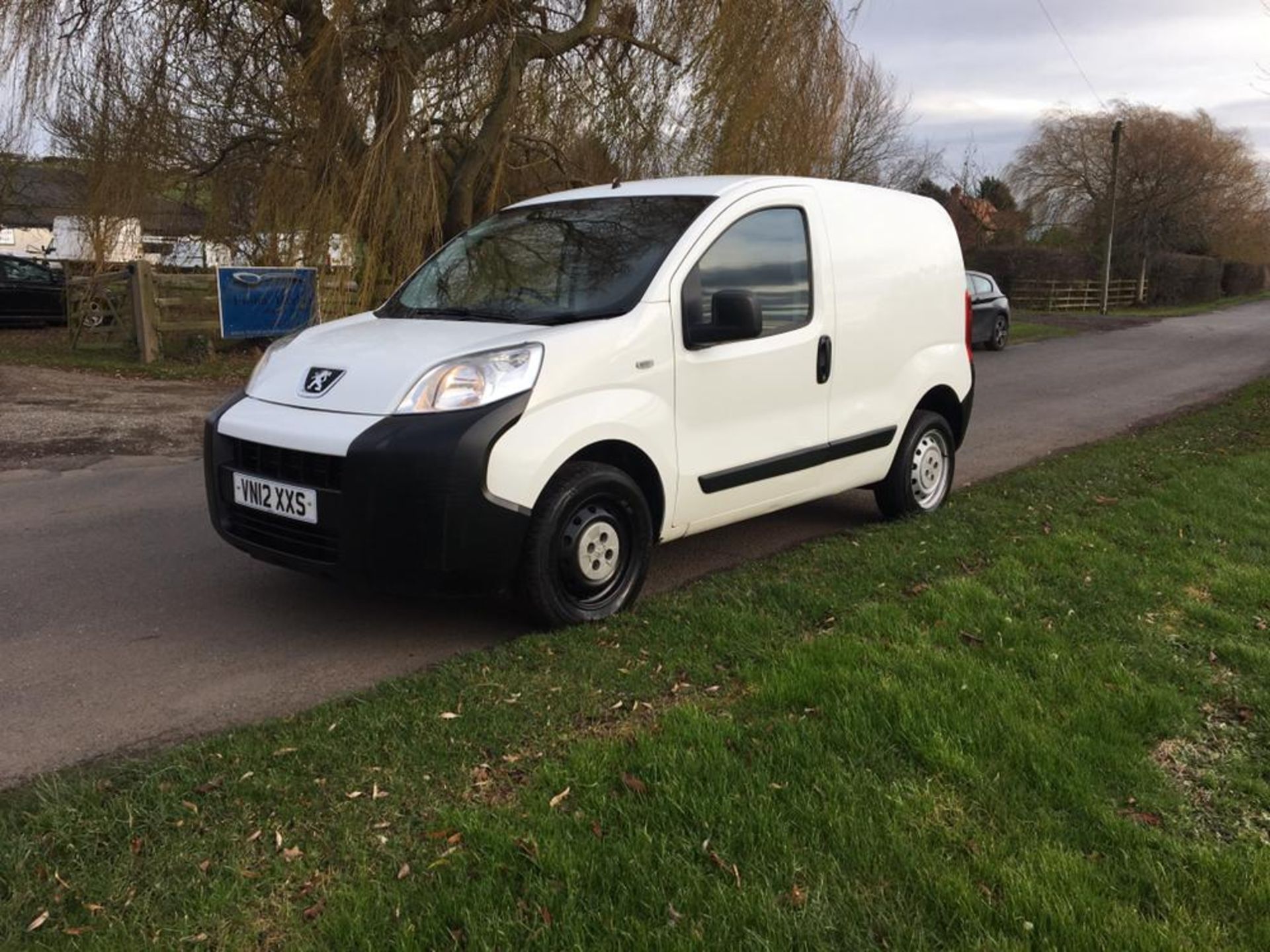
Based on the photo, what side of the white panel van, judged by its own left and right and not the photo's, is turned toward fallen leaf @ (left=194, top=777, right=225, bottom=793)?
front

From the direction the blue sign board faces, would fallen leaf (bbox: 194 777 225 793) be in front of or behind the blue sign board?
in front

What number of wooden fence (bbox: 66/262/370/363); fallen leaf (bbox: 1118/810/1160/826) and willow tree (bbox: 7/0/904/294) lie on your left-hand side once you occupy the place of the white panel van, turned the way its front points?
1

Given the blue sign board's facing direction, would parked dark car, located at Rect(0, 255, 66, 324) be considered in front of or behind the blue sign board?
behind

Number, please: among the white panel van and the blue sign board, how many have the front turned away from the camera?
0

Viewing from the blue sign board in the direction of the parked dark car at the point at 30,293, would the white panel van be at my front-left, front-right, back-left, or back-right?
back-left

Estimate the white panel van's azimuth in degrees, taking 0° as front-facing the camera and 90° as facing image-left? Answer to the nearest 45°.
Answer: approximately 45°

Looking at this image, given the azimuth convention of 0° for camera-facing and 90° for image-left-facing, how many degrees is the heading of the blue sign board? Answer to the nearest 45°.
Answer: approximately 0°

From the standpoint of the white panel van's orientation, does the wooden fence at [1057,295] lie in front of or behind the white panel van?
behind
